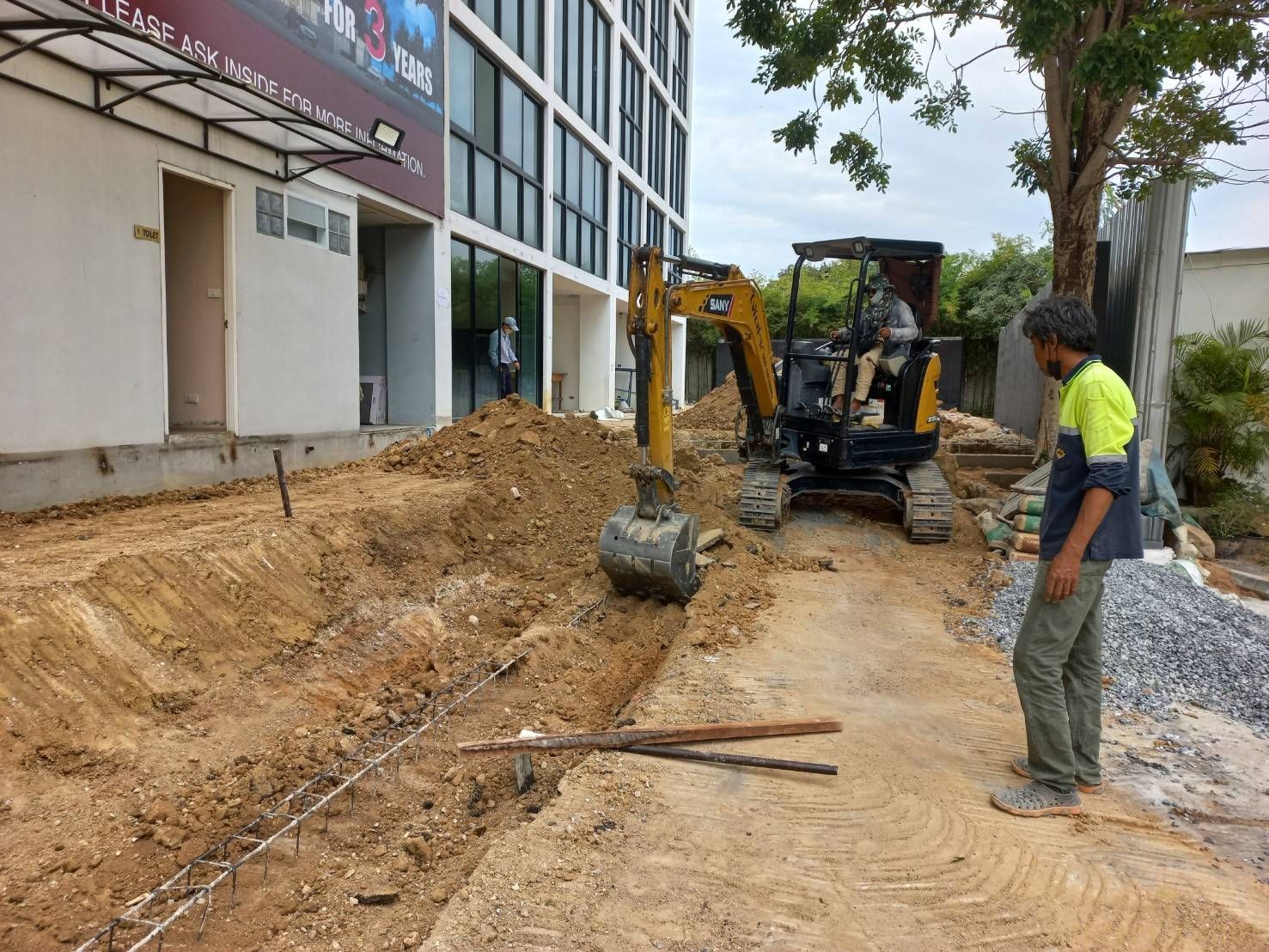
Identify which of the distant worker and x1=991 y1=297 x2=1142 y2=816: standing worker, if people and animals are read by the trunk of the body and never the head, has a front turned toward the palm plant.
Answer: the distant worker

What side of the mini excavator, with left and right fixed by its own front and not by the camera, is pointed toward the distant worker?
right

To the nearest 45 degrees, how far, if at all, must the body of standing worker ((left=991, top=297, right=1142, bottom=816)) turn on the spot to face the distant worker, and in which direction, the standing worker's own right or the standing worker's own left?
approximately 45° to the standing worker's own right

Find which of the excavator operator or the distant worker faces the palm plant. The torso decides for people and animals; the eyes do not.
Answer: the distant worker

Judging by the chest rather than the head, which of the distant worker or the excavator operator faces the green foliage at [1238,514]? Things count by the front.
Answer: the distant worker

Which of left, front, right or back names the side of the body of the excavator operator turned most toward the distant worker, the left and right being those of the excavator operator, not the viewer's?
right

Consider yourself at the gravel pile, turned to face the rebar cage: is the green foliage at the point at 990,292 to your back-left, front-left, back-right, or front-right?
back-right

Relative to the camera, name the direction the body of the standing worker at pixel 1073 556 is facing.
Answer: to the viewer's left
